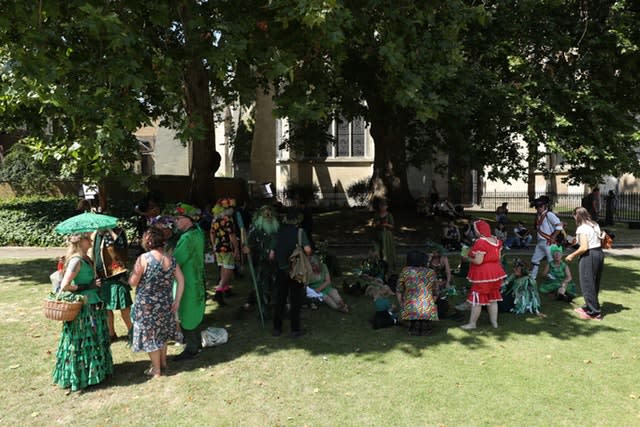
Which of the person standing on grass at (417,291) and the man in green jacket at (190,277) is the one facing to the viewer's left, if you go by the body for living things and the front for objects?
the man in green jacket

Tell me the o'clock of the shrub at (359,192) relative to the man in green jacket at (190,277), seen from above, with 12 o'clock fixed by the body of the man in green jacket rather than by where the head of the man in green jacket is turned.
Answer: The shrub is roughly at 4 o'clock from the man in green jacket.

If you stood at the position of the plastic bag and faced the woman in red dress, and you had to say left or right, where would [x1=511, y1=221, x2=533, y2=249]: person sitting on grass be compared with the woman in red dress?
left

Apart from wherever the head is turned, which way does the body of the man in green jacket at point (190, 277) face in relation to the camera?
to the viewer's left

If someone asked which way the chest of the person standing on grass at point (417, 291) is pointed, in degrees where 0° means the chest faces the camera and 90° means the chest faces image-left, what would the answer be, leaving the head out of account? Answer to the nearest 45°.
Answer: approximately 180°

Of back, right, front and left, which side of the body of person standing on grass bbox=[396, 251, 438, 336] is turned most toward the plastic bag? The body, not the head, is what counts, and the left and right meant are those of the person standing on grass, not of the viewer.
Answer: left

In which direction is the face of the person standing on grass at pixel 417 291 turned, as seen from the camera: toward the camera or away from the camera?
away from the camera

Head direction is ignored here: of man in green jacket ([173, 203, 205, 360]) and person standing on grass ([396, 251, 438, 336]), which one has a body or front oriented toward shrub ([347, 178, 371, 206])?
the person standing on grass

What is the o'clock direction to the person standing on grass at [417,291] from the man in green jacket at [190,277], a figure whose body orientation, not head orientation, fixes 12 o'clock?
The person standing on grass is roughly at 6 o'clock from the man in green jacket.
